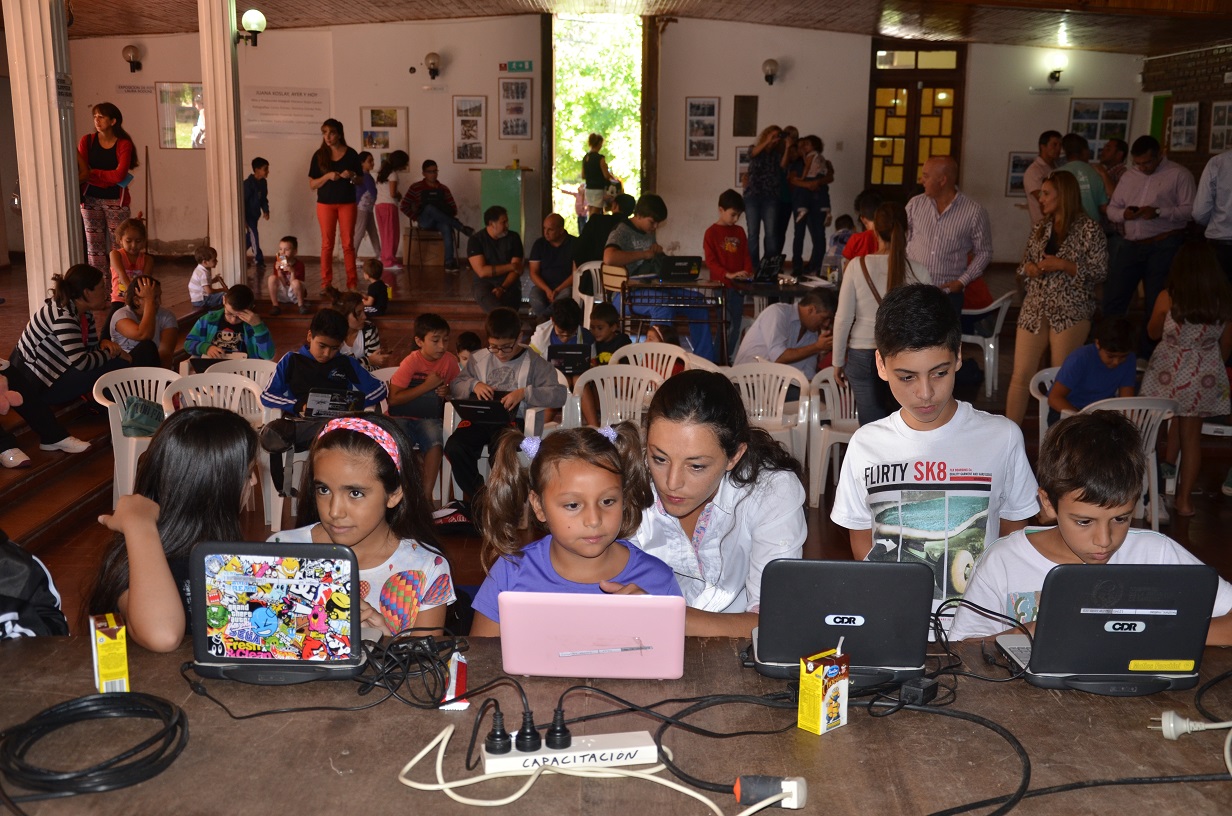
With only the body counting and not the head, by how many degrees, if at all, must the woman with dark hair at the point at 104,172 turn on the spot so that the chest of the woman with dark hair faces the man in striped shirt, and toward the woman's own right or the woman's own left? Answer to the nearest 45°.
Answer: approximately 45° to the woman's own left

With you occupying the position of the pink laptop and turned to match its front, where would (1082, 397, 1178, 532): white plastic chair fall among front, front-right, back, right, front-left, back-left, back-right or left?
front-right

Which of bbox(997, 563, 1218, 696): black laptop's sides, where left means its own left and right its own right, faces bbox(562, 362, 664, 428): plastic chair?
front

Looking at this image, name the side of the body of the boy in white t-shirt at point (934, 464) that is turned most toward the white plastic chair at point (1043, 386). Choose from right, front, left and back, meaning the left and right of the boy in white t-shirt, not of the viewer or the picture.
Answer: back

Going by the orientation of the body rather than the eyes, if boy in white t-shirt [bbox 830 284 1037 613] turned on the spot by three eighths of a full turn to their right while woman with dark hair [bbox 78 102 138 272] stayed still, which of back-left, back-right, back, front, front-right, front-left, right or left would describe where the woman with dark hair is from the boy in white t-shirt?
front

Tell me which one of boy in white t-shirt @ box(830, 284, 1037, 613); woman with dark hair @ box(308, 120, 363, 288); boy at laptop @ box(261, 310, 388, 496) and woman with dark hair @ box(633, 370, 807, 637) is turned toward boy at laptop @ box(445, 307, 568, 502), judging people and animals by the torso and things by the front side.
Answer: woman with dark hair @ box(308, 120, 363, 288)

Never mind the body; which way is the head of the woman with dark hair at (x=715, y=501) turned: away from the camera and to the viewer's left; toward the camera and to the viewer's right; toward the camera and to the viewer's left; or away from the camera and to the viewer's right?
toward the camera and to the viewer's left

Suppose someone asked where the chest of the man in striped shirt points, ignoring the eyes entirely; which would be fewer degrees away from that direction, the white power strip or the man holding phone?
the white power strip

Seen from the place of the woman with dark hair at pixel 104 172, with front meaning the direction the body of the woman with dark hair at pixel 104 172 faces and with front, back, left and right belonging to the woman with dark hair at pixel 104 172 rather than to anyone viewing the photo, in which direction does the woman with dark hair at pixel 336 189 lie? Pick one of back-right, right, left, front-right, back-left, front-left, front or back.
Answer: back-left

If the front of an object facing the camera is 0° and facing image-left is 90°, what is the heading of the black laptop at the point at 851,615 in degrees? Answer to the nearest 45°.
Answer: approximately 180°

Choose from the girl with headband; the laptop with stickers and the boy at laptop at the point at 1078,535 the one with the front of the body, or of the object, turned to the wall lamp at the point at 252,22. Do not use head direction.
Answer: the laptop with stickers

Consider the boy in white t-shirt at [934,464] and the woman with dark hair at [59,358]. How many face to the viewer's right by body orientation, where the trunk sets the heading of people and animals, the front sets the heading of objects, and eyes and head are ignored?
1

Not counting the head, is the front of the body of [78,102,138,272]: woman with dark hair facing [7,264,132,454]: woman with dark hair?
yes
